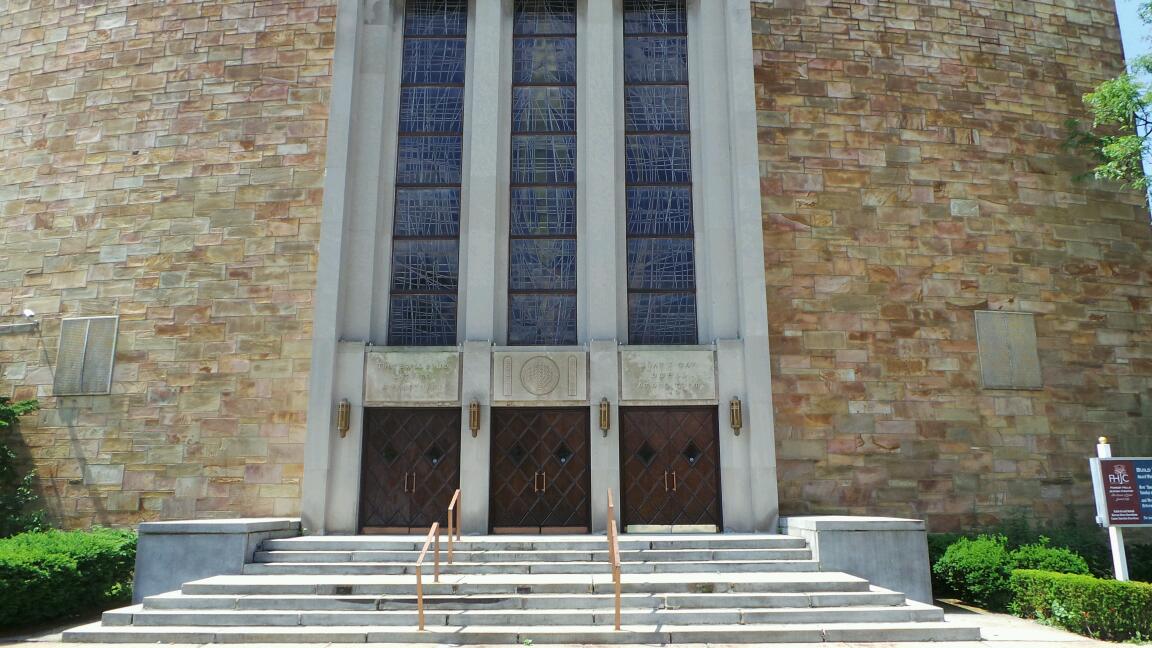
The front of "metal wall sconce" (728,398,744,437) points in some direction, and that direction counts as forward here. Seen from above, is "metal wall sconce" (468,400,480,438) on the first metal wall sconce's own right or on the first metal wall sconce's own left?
on the first metal wall sconce's own right

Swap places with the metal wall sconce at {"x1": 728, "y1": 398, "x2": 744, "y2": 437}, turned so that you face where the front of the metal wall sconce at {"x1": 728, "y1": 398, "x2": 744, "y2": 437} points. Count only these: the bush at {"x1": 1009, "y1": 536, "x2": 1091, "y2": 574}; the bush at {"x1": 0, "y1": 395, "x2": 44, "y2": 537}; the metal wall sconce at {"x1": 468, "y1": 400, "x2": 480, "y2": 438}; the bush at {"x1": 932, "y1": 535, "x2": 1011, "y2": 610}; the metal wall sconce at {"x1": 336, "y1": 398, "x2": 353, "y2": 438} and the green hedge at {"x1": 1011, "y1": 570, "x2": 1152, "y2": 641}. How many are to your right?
3

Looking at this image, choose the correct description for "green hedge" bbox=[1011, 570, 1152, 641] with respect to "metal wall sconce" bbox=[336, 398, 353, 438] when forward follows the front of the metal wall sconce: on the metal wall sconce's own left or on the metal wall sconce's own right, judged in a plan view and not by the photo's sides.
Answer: on the metal wall sconce's own left

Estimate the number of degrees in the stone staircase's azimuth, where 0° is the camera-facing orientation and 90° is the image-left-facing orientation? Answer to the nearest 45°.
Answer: approximately 0°

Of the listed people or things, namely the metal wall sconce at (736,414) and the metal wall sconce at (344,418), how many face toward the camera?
2

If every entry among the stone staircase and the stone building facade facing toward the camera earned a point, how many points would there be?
2

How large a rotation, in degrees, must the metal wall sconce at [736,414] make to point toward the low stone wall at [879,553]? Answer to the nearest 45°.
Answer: approximately 45° to its left

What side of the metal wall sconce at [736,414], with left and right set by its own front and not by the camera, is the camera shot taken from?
front

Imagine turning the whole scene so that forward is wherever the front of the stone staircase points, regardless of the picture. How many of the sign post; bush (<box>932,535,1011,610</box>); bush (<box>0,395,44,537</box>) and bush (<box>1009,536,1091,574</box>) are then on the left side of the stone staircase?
3

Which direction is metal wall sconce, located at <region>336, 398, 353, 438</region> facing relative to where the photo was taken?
toward the camera

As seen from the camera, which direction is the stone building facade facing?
toward the camera
